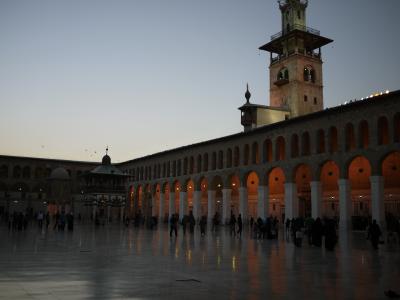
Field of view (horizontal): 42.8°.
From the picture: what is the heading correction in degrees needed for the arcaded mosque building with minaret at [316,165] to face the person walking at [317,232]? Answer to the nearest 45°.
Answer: approximately 45° to its left

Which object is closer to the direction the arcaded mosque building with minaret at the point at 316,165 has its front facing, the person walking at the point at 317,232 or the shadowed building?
the person walking

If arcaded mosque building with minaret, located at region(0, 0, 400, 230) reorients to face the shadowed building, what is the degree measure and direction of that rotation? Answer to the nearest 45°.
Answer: approximately 90° to its right

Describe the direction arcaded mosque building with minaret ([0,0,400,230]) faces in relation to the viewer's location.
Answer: facing the viewer and to the left of the viewer
